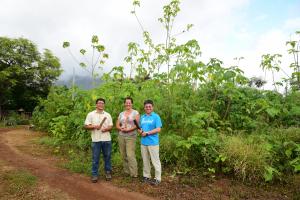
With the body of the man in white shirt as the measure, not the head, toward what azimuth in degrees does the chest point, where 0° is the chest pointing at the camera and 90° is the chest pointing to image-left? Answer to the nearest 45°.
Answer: approximately 0°

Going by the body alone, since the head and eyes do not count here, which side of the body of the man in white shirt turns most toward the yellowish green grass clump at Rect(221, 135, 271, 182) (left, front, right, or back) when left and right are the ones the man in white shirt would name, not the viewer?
left

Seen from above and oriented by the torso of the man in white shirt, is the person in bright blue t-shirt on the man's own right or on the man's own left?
on the man's own left
